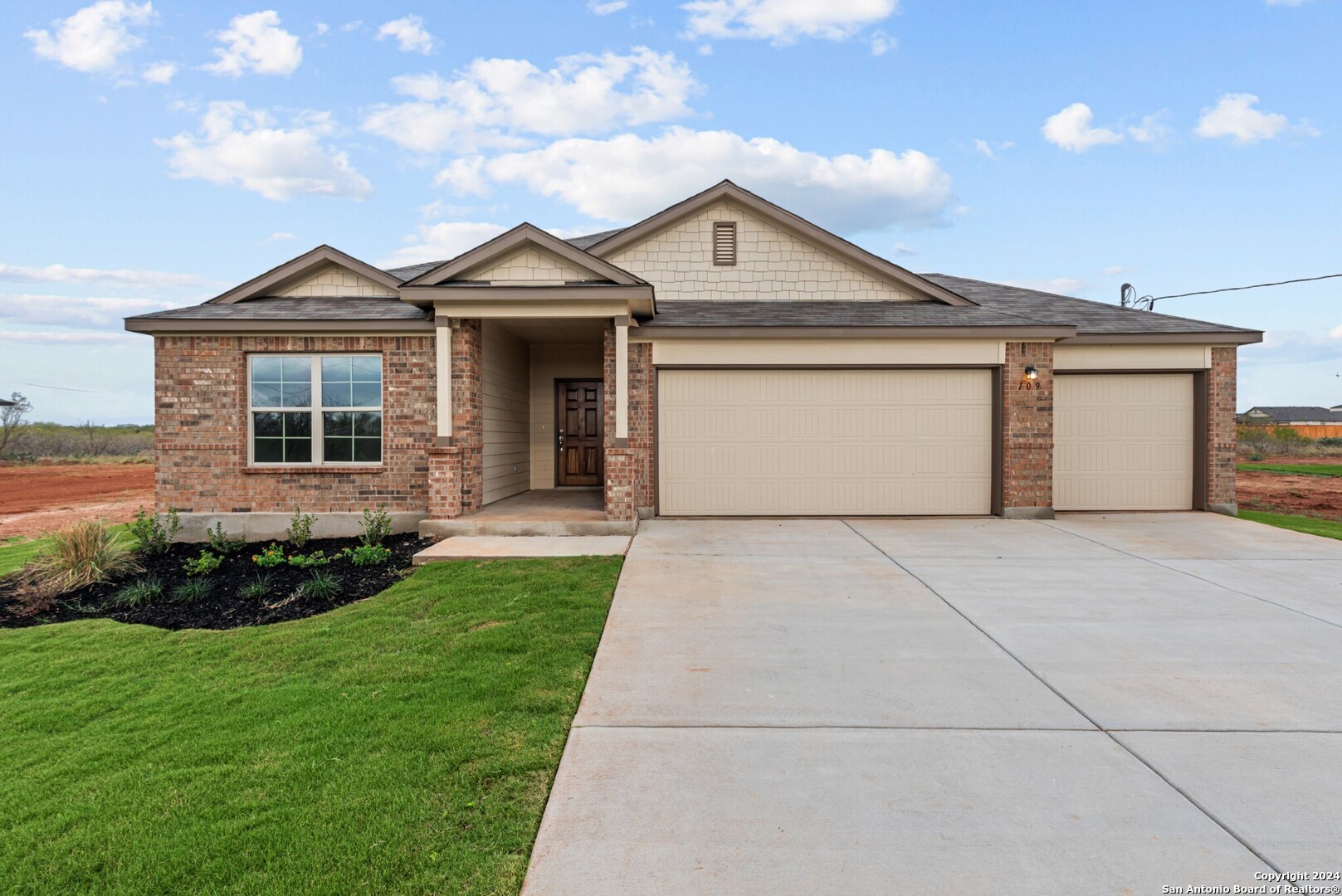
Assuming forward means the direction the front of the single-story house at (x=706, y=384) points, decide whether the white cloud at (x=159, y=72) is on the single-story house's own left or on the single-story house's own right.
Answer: on the single-story house's own right

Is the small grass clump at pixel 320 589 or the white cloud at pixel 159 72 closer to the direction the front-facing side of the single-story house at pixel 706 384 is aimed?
the small grass clump

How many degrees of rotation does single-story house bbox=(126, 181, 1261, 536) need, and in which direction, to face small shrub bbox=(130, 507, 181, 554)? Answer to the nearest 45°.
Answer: approximately 90° to its right

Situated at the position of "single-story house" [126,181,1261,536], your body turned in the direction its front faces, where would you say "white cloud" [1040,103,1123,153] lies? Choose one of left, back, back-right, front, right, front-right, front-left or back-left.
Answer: back-left

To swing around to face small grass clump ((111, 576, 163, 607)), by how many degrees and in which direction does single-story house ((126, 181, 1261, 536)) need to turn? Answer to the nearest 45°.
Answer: approximately 45° to its right

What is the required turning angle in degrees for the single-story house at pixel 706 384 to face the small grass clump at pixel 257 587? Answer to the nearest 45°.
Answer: approximately 45° to its right

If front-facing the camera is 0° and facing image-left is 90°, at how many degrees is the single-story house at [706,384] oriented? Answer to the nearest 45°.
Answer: approximately 0°

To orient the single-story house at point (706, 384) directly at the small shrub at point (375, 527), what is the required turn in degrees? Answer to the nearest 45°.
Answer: approximately 90° to its right
